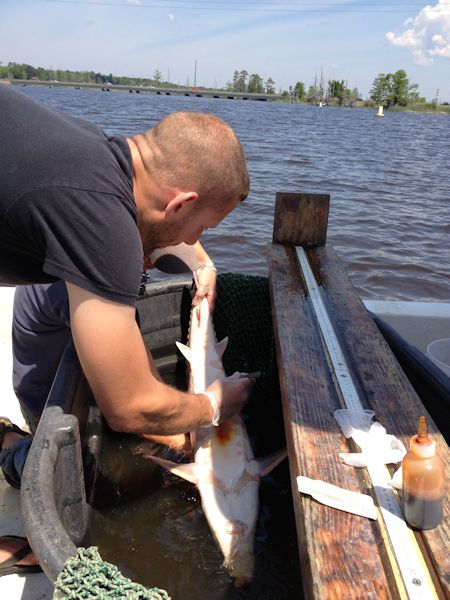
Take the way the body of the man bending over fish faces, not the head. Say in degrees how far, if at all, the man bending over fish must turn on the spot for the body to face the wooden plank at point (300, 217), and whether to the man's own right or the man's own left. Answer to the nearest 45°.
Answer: approximately 45° to the man's own left

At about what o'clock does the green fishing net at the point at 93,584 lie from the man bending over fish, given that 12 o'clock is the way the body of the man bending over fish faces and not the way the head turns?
The green fishing net is roughly at 3 o'clock from the man bending over fish.

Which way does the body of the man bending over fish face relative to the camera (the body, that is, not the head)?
to the viewer's right

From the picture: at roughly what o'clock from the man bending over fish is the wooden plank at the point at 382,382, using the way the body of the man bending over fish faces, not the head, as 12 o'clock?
The wooden plank is roughly at 12 o'clock from the man bending over fish.
